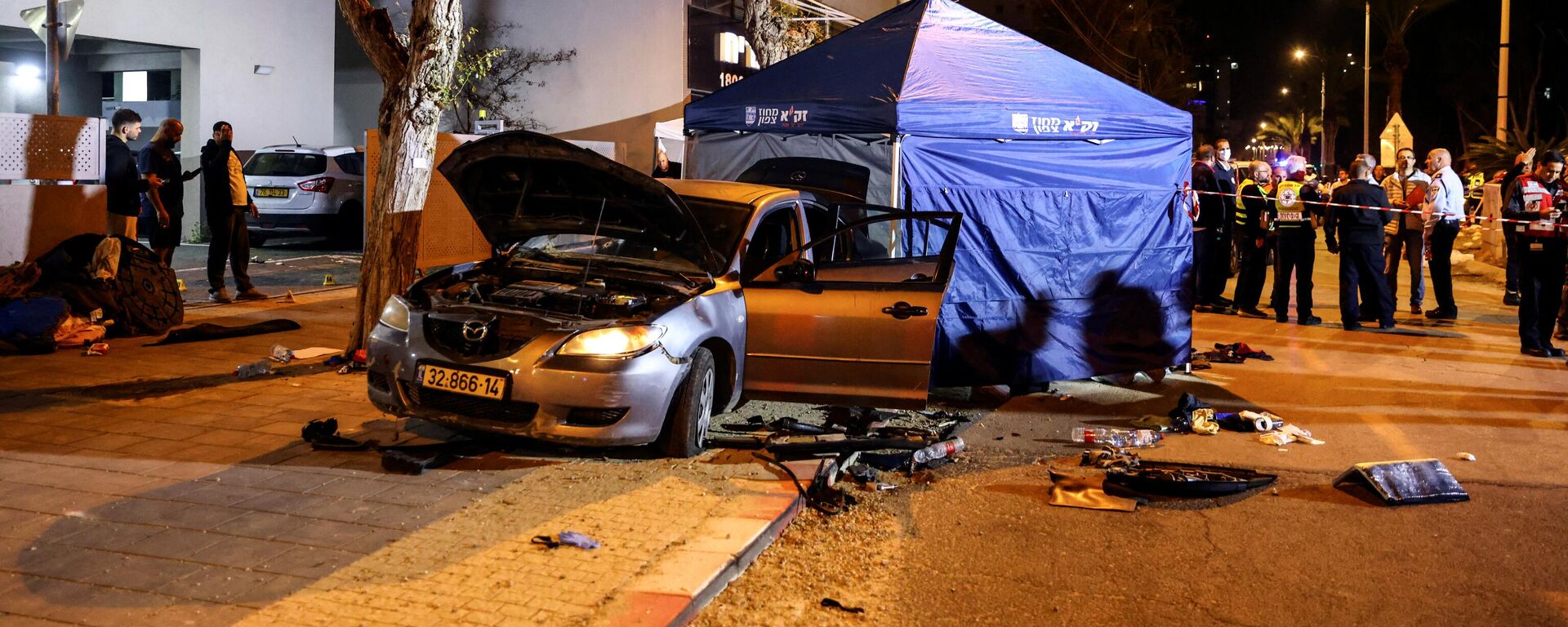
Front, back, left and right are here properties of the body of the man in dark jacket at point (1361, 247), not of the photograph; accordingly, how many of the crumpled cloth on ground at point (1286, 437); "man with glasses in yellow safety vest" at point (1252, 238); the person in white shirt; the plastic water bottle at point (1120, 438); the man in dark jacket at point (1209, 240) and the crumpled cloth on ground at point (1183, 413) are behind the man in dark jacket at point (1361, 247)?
3

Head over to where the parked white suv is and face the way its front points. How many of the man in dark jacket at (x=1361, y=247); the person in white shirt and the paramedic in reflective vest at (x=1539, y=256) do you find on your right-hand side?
3

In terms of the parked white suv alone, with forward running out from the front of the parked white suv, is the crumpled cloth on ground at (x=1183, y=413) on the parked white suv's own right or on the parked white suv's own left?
on the parked white suv's own right

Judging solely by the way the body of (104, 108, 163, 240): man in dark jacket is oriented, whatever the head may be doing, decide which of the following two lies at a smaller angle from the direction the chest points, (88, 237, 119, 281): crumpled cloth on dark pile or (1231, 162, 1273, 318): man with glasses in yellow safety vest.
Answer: the man with glasses in yellow safety vest

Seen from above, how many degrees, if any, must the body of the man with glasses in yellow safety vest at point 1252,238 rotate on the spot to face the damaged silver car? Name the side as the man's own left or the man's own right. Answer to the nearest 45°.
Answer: approximately 90° to the man's own right

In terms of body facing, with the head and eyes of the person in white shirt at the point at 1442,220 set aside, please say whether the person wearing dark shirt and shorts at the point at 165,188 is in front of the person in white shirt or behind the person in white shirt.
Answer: in front

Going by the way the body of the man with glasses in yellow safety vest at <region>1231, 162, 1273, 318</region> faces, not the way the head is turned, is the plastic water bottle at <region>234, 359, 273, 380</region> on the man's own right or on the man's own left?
on the man's own right

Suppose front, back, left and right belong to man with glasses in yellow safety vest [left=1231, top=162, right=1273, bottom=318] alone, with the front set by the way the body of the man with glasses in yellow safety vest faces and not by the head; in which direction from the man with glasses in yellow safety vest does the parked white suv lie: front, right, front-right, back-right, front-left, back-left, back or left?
back

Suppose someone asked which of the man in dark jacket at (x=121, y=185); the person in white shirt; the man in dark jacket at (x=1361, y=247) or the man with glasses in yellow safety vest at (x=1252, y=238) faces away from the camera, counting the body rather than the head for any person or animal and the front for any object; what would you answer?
the man in dark jacket at (x=1361, y=247)

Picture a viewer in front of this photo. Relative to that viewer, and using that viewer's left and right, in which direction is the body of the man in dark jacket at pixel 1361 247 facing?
facing away from the viewer

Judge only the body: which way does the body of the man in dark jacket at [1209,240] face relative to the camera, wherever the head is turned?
to the viewer's right

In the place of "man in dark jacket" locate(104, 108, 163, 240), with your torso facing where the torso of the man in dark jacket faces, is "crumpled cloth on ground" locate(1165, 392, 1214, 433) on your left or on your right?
on your right
